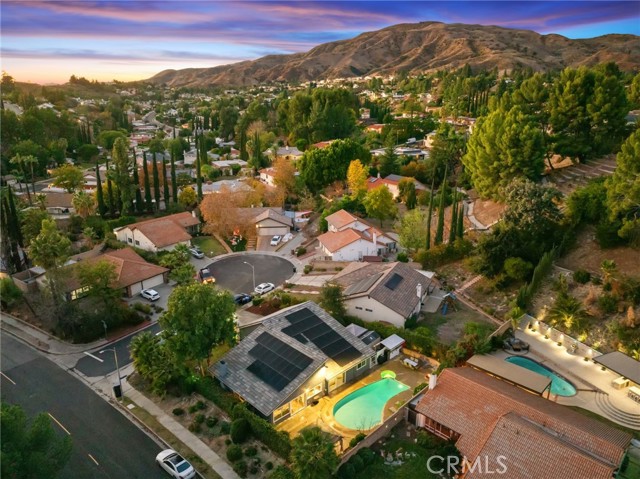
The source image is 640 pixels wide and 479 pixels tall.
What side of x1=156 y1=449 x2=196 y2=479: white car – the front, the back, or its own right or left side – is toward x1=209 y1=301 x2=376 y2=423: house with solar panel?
right

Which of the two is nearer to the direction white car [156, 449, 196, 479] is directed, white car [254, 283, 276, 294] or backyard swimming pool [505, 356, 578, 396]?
the white car

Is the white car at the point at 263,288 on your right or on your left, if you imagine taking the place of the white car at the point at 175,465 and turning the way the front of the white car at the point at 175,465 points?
on your right

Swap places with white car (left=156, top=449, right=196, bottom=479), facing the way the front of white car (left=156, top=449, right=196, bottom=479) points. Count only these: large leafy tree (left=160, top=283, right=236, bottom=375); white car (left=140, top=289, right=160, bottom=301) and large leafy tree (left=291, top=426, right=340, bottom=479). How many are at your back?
1

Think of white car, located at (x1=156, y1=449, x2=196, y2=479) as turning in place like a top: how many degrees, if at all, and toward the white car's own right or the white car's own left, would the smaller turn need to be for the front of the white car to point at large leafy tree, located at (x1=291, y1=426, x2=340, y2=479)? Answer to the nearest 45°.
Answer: approximately 180°

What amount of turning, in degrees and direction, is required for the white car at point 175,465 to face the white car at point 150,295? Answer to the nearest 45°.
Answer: approximately 45° to its right

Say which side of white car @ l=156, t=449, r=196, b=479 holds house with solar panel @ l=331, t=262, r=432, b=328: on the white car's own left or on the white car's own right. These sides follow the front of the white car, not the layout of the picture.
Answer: on the white car's own right

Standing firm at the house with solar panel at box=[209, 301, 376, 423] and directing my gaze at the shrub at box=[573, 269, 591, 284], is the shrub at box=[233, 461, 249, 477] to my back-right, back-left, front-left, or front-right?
back-right

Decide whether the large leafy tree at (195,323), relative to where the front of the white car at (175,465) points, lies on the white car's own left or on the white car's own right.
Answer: on the white car's own right

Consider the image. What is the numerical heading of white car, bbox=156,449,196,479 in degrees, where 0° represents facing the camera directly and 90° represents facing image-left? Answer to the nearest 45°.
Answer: approximately 135°

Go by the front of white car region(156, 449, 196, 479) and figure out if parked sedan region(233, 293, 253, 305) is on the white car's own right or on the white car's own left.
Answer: on the white car's own right

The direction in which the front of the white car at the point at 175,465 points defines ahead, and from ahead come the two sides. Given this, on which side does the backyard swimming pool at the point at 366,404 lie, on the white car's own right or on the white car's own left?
on the white car's own right
